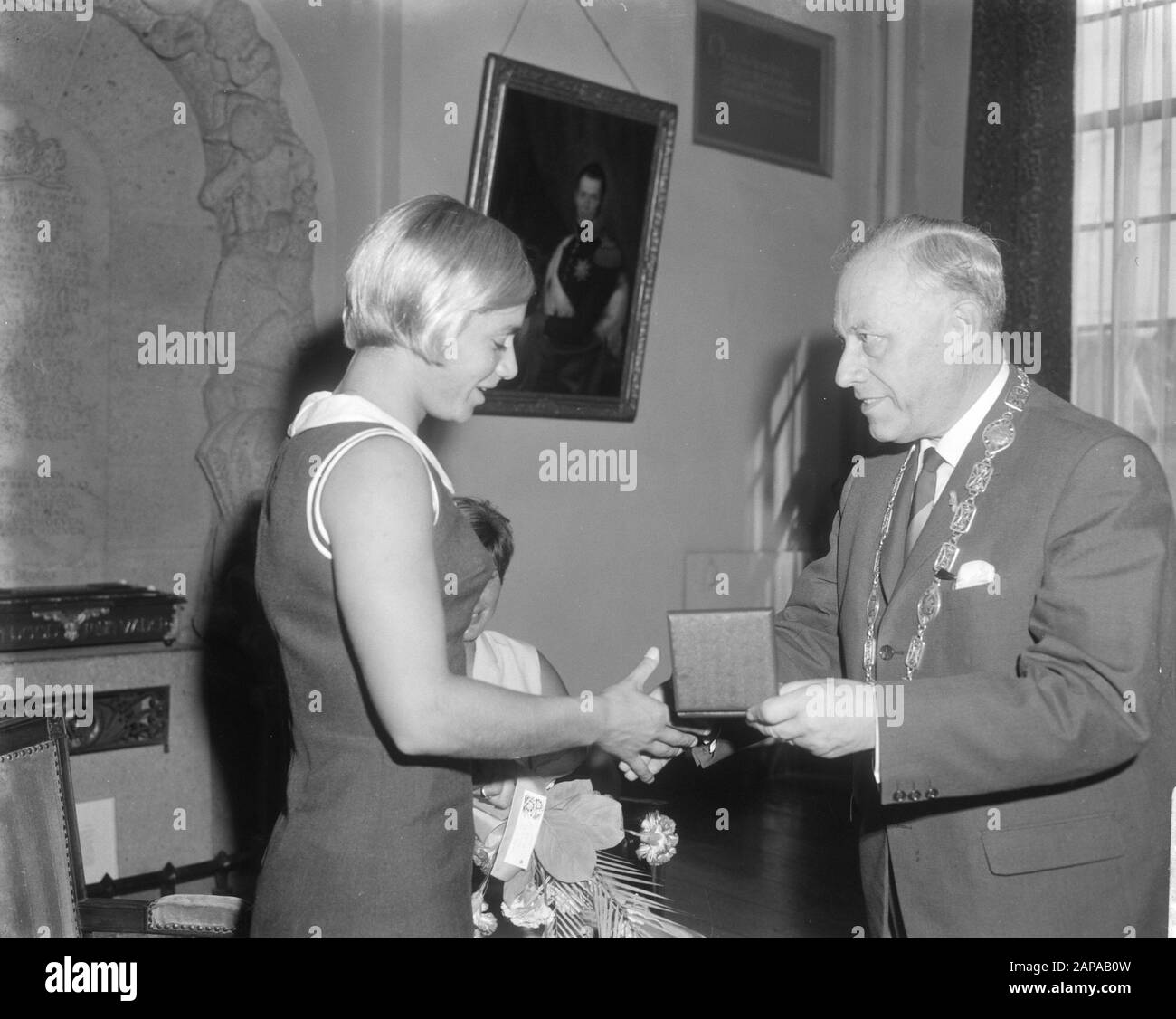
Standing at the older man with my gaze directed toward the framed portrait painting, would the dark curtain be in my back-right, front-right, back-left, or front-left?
front-right

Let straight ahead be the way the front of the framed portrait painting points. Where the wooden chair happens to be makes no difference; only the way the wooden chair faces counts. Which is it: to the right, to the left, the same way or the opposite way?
to the left

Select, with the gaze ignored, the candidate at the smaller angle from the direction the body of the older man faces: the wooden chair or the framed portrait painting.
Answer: the wooden chair

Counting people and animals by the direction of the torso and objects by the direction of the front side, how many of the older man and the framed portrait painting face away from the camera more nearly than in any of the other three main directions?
0

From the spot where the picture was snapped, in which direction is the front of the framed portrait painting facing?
facing the viewer and to the right of the viewer

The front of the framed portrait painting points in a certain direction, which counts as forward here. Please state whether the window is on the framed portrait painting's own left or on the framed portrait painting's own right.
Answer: on the framed portrait painting's own left

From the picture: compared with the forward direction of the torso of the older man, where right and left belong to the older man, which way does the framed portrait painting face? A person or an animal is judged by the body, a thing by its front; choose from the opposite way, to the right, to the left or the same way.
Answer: to the left

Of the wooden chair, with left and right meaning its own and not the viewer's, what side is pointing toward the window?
front

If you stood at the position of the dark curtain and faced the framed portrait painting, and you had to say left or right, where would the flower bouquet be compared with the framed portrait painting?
left
